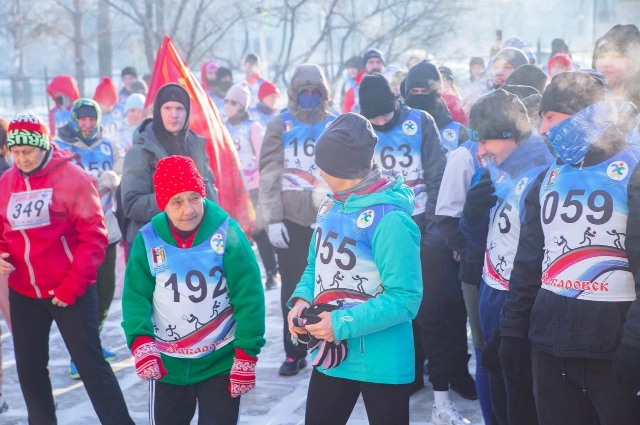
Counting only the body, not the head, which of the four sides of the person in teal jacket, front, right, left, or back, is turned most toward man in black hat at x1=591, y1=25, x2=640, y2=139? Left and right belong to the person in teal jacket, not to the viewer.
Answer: back

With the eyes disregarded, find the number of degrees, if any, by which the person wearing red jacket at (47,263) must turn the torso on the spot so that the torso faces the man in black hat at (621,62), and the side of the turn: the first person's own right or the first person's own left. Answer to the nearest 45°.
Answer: approximately 135° to the first person's own left

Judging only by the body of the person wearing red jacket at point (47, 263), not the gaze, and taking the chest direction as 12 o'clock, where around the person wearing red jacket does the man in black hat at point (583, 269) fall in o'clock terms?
The man in black hat is roughly at 9 o'clock from the person wearing red jacket.

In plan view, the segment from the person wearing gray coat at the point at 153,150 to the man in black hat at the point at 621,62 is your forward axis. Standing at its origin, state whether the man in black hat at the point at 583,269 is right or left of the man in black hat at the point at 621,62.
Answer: right

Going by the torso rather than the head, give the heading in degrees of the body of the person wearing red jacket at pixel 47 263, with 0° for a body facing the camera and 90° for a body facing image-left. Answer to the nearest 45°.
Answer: approximately 45°
